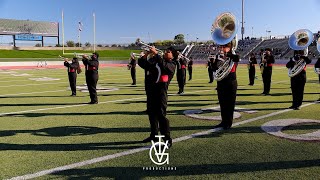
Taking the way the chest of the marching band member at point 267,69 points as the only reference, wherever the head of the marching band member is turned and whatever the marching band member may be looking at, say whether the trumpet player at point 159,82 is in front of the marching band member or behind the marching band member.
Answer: in front

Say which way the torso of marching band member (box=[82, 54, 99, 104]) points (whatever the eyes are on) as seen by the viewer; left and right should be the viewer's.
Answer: facing to the left of the viewer

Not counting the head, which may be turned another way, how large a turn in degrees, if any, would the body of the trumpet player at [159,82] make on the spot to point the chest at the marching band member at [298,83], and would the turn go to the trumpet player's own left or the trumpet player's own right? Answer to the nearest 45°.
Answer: approximately 180°

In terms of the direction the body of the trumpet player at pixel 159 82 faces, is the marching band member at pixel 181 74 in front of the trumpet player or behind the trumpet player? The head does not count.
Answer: behind

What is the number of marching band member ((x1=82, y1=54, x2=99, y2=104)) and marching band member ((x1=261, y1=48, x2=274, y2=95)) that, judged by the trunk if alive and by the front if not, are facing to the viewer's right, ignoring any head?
0

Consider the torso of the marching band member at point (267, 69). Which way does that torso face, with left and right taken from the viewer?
facing the viewer and to the left of the viewer
